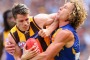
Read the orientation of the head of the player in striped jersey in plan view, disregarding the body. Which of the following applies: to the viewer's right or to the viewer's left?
to the viewer's right

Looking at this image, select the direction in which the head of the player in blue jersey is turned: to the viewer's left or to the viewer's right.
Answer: to the viewer's left

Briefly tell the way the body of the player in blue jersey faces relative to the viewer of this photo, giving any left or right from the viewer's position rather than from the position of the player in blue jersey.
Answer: facing to the left of the viewer
